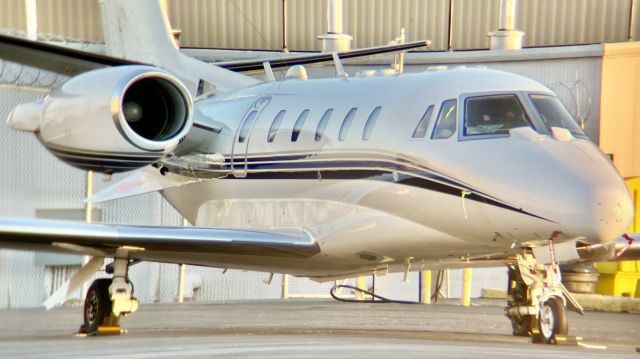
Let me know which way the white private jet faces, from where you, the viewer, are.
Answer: facing the viewer and to the right of the viewer

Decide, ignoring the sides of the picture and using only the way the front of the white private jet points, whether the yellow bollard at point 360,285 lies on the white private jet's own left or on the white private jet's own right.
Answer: on the white private jet's own left

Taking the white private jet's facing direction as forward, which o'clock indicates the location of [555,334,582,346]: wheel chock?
The wheel chock is roughly at 11 o'clock from the white private jet.

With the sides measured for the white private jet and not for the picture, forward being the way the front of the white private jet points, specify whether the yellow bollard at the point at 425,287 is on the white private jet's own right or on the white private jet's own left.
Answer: on the white private jet's own left

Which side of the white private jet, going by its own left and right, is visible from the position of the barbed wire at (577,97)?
left

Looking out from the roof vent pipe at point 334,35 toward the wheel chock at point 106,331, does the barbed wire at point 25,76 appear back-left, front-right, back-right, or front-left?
front-right

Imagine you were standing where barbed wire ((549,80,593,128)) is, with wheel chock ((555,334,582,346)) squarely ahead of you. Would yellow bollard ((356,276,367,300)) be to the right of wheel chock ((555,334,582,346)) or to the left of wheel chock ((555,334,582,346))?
right

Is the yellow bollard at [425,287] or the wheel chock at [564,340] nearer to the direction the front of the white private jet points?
the wheel chock

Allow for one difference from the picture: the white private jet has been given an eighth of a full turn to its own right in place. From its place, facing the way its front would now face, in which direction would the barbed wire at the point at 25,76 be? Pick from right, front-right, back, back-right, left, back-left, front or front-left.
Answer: back-right

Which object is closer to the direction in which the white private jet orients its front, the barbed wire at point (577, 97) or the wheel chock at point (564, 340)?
the wheel chock

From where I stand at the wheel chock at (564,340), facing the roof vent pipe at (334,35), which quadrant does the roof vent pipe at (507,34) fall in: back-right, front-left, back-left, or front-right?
front-right
